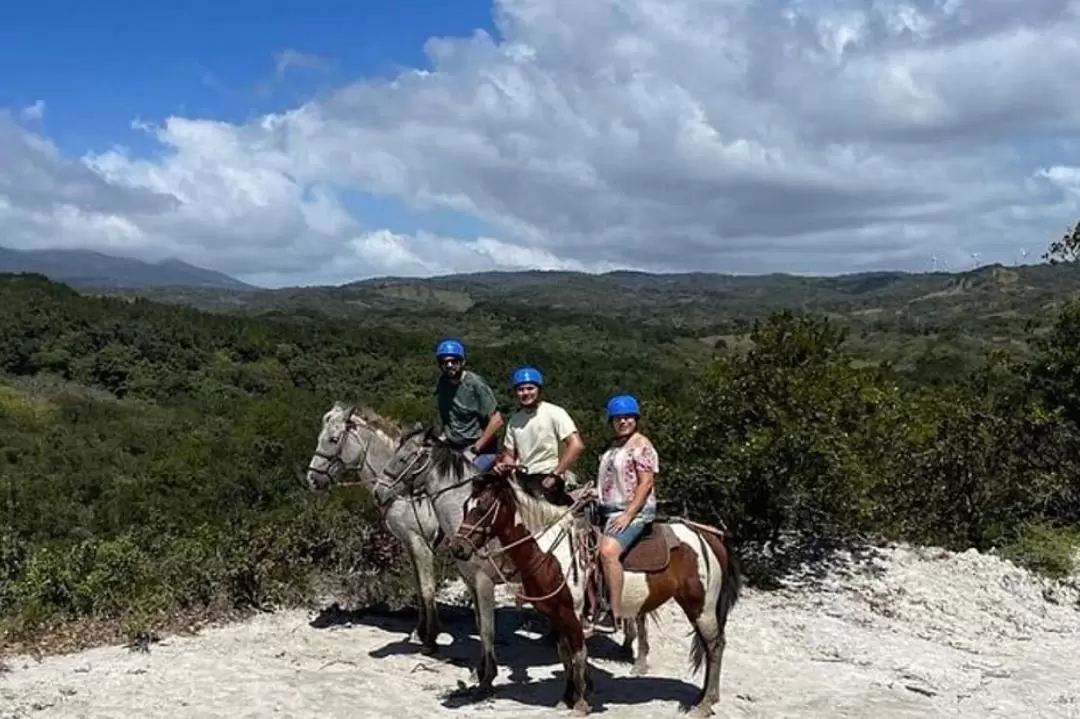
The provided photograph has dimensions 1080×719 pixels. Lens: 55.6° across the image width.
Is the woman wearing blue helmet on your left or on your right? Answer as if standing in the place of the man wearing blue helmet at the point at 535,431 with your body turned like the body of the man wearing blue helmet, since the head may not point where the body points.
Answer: on your left

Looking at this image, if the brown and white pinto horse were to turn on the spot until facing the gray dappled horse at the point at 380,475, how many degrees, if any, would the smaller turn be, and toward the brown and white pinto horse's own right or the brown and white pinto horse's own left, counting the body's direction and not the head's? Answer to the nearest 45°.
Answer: approximately 45° to the brown and white pinto horse's own right

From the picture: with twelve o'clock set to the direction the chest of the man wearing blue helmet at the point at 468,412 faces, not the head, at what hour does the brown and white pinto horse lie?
The brown and white pinto horse is roughly at 9 o'clock from the man wearing blue helmet.

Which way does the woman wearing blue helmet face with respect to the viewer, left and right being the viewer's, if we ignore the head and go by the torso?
facing the viewer and to the left of the viewer

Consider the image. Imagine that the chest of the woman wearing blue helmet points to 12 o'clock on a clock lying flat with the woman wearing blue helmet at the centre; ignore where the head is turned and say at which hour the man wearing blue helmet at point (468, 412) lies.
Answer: The man wearing blue helmet is roughly at 3 o'clock from the woman wearing blue helmet.

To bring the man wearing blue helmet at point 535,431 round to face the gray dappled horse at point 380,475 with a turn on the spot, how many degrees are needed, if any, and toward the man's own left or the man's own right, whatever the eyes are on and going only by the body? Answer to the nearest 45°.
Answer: approximately 90° to the man's own right

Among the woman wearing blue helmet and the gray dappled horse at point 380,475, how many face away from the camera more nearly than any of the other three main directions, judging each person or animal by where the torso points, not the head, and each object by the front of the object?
0

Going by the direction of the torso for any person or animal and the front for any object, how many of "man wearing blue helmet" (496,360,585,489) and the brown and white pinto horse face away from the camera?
0

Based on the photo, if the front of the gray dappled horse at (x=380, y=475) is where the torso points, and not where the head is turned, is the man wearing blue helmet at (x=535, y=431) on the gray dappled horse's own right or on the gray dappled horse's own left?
on the gray dappled horse's own left

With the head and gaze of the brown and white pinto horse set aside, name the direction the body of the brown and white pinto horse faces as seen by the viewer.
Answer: to the viewer's left
